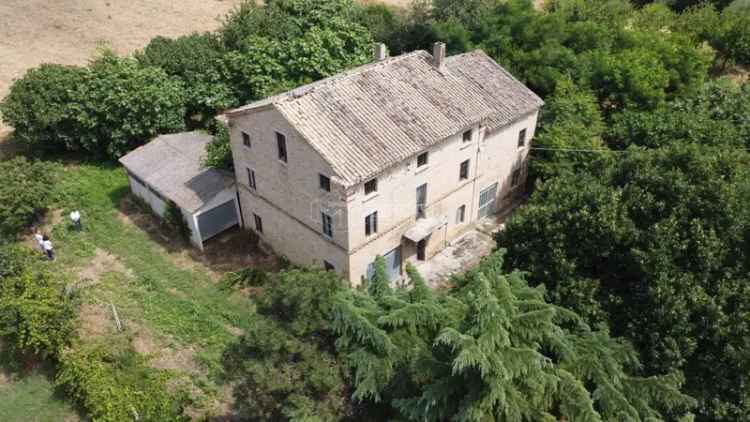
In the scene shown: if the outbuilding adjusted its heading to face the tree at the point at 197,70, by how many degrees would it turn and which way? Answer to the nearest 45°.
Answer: approximately 135° to its left

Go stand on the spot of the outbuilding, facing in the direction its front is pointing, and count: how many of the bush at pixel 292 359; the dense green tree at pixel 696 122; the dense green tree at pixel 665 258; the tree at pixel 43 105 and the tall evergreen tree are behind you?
1

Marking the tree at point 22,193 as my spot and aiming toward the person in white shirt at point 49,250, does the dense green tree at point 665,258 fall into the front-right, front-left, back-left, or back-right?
front-left

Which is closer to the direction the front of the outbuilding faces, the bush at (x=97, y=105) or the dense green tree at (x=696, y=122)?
the dense green tree

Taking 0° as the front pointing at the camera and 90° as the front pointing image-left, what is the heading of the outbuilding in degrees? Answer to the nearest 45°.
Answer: approximately 315°

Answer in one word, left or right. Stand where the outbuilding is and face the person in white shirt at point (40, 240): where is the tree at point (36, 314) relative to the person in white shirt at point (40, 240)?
left

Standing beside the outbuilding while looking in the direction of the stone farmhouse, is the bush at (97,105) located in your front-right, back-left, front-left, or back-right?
back-left

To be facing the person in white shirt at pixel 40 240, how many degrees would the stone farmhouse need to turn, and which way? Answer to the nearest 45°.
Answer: approximately 135° to its right

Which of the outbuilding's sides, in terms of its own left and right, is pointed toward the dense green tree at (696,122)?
left

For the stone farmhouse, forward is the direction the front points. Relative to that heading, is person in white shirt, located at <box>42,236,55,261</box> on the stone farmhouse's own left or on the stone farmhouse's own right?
on the stone farmhouse's own right

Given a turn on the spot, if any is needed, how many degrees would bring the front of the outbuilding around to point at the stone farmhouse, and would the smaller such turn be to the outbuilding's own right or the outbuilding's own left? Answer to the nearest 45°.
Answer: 0° — it already faces it

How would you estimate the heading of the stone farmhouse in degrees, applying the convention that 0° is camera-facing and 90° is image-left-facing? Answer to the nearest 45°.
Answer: approximately 315°

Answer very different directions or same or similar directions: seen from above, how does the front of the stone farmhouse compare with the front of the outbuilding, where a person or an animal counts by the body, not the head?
same or similar directions

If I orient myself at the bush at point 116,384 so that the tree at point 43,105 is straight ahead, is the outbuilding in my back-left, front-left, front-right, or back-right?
front-right

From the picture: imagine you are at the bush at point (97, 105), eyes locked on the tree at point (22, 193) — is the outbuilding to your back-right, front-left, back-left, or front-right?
front-left

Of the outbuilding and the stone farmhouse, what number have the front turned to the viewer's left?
0
